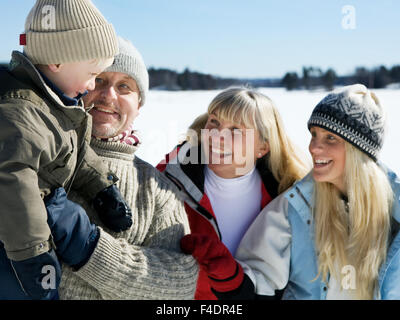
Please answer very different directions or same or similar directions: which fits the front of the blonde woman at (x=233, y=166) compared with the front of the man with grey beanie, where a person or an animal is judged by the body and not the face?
same or similar directions

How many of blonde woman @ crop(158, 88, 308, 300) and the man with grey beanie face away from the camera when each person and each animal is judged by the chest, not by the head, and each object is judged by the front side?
0

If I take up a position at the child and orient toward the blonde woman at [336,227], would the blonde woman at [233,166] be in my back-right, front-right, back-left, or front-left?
front-left

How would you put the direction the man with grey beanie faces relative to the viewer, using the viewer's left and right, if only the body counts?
facing the viewer and to the left of the viewer

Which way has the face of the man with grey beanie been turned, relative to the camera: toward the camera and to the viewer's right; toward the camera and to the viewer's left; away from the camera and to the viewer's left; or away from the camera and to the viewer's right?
toward the camera and to the viewer's left
